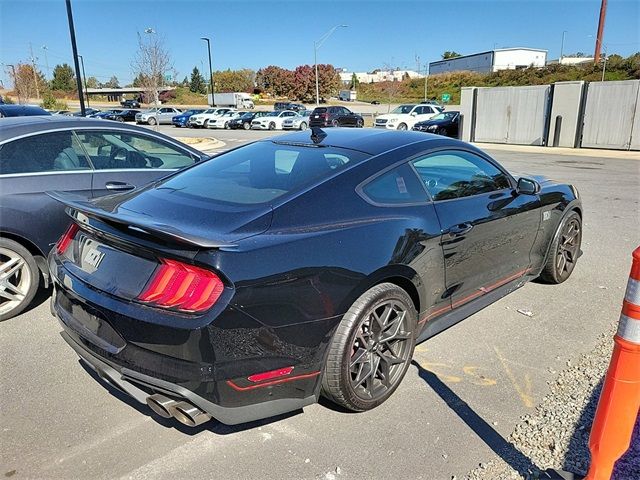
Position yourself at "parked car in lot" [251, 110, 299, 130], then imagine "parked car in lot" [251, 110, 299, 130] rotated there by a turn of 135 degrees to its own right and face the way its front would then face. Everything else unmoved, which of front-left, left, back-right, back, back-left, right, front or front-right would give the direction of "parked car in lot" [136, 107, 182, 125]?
front-left

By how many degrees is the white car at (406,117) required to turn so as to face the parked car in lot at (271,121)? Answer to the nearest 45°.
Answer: approximately 90° to its right

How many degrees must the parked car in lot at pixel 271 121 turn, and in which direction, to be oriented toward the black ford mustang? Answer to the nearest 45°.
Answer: approximately 45° to its left

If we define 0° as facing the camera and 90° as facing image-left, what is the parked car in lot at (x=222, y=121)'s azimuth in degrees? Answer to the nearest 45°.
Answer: approximately 45°

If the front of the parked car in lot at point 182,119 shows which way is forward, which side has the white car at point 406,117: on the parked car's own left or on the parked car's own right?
on the parked car's own left

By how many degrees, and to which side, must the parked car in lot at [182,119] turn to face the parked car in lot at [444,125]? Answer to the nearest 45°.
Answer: approximately 90° to its left

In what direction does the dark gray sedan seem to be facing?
to the viewer's right

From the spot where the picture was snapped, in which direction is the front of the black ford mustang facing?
facing away from the viewer and to the right of the viewer

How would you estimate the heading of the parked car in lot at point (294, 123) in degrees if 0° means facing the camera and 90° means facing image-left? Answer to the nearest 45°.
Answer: approximately 45°

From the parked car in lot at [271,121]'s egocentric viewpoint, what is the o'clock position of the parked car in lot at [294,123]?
the parked car in lot at [294,123] is roughly at 8 o'clock from the parked car in lot at [271,121].
